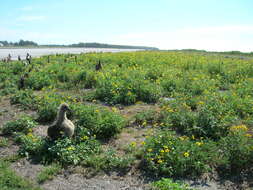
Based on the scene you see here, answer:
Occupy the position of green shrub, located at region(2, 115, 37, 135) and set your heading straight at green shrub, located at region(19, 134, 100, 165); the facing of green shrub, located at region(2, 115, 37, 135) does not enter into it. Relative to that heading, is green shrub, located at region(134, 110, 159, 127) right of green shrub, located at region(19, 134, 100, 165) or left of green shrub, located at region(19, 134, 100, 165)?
left

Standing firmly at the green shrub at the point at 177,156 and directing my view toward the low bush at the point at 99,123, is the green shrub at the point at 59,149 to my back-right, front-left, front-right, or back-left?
front-left

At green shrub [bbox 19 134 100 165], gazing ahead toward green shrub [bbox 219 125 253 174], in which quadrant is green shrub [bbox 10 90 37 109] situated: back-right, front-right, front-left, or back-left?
back-left

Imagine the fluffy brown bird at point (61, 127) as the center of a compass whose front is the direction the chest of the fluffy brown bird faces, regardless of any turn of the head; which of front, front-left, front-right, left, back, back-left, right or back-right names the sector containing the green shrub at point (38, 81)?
back-left

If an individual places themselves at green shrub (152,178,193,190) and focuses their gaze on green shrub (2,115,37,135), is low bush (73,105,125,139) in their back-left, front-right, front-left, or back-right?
front-right

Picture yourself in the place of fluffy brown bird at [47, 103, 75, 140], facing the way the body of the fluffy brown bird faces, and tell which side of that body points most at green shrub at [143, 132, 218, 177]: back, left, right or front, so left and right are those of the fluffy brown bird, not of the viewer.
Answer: front

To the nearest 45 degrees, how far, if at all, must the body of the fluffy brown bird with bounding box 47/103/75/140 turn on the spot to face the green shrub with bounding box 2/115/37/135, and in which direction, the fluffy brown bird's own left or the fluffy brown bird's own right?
approximately 180°

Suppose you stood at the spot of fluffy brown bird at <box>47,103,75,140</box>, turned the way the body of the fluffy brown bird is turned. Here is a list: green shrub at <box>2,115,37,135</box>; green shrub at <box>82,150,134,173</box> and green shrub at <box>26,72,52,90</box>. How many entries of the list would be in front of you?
1

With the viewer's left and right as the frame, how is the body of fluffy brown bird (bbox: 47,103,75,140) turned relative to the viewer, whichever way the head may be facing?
facing the viewer and to the right of the viewer

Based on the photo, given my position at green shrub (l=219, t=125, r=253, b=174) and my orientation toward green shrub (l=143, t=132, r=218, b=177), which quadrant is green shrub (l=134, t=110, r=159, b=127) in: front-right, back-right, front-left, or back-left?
front-right

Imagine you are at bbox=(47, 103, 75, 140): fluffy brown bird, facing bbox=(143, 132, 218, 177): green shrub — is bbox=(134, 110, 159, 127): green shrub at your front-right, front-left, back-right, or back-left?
front-left

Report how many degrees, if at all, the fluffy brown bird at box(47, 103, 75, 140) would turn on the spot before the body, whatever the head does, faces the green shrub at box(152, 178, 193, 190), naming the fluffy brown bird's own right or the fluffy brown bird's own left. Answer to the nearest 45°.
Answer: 0° — it already faces it

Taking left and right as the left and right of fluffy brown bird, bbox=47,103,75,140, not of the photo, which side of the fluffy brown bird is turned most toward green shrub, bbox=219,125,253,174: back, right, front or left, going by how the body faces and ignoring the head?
front
